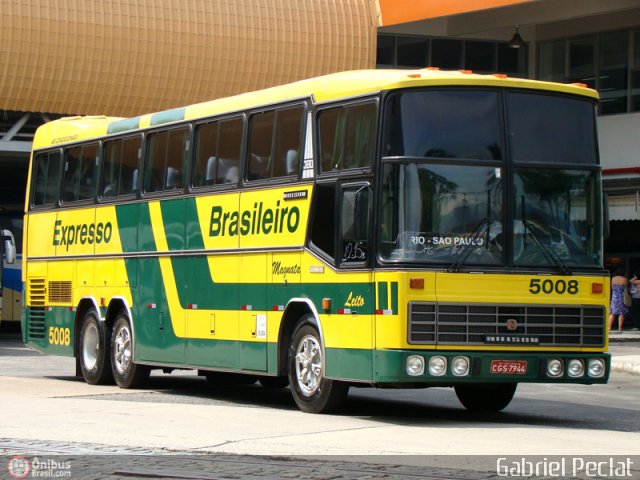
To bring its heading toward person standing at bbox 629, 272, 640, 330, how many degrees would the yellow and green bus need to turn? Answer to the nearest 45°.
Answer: approximately 135° to its left

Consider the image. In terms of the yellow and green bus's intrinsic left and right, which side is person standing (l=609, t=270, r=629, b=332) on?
on its left

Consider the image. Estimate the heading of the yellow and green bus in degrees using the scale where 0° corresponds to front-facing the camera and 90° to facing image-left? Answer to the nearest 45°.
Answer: approximately 315°

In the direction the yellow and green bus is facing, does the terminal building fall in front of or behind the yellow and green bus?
behind
